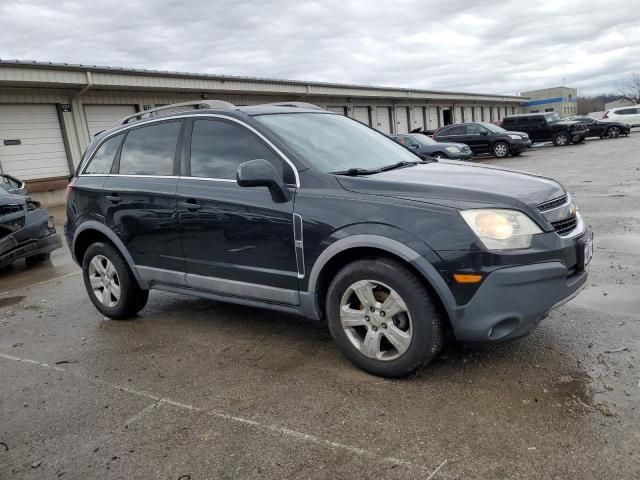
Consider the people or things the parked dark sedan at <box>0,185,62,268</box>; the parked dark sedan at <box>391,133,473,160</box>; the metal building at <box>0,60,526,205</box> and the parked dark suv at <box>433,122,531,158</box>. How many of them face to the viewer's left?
0

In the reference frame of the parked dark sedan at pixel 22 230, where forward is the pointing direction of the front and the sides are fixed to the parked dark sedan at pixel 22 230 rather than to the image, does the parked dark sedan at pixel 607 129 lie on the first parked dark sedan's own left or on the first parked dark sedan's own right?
on the first parked dark sedan's own left

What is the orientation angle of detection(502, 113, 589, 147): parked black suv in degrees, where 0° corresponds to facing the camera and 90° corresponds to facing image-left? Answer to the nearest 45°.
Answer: approximately 315°

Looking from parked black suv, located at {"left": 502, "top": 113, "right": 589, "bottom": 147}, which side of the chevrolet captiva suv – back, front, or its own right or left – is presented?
left

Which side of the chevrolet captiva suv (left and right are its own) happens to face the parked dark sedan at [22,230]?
back

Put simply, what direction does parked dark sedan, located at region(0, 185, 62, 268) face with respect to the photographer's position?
facing the viewer and to the right of the viewer

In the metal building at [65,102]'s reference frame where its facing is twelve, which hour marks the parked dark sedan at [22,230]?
The parked dark sedan is roughly at 1 o'clock from the metal building.

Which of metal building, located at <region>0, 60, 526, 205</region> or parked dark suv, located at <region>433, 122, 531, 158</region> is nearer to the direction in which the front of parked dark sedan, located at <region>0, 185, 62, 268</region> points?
the parked dark suv

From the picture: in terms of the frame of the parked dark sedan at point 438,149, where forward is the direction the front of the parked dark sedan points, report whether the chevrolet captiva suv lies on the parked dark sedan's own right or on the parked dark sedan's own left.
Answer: on the parked dark sedan's own right
